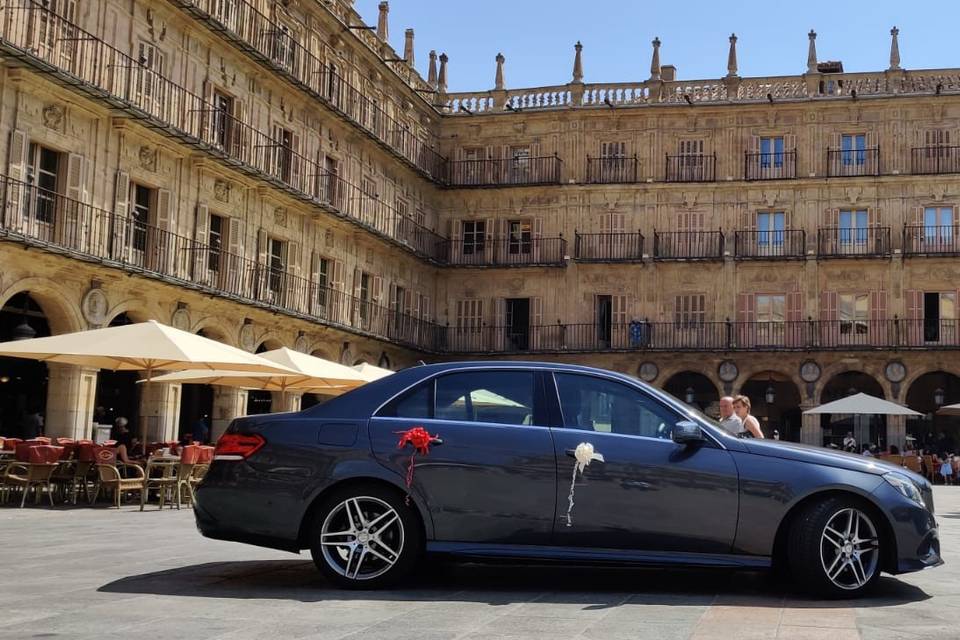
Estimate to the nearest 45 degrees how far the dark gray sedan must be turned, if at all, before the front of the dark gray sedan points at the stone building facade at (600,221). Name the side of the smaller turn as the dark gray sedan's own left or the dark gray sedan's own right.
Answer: approximately 90° to the dark gray sedan's own left

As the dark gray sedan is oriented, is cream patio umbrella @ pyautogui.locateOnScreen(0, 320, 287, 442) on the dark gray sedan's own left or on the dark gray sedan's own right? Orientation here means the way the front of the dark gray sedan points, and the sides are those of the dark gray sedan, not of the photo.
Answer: on the dark gray sedan's own left

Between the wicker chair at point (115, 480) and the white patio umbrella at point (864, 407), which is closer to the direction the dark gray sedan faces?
the white patio umbrella

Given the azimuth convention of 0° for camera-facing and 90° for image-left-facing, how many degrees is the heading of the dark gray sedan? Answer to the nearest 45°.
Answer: approximately 270°

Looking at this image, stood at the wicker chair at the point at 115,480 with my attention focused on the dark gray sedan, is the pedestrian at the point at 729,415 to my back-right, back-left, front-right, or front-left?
front-left

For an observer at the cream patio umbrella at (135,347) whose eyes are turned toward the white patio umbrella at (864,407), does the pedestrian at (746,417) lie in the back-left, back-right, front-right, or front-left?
front-right

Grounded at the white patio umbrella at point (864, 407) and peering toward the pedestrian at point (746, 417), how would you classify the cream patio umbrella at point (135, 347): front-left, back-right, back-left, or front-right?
front-right

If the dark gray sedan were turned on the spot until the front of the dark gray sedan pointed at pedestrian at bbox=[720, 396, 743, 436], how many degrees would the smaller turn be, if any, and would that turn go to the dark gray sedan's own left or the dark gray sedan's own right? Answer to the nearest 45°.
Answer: approximately 90° to the dark gray sedan's own left

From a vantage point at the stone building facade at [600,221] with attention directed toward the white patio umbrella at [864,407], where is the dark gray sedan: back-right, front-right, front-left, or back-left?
front-right

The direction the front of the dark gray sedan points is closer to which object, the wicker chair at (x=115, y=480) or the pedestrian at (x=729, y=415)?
the pedestrian

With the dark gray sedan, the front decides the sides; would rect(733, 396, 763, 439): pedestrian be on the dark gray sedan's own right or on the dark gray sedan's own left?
on the dark gray sedan's own left

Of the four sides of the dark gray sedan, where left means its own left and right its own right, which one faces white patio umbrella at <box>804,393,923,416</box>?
left
